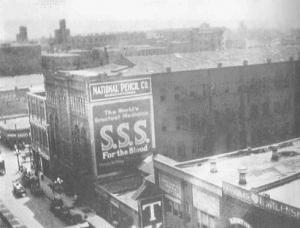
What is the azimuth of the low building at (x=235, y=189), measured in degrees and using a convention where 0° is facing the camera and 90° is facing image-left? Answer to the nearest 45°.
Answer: approximately 45°

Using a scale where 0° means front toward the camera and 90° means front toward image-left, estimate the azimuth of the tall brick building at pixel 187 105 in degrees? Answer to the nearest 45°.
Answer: approximately 45°

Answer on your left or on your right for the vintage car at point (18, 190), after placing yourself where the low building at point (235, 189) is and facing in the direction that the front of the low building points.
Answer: on your right

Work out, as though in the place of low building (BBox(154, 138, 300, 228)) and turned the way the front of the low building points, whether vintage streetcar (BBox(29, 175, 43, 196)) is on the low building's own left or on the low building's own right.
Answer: on the low building's own right

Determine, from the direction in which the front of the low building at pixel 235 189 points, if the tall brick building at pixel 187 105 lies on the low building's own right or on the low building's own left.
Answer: on the low building's own right

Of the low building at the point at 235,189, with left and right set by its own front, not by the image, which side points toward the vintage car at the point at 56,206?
right

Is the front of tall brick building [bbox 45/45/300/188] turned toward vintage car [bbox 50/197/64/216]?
yes
